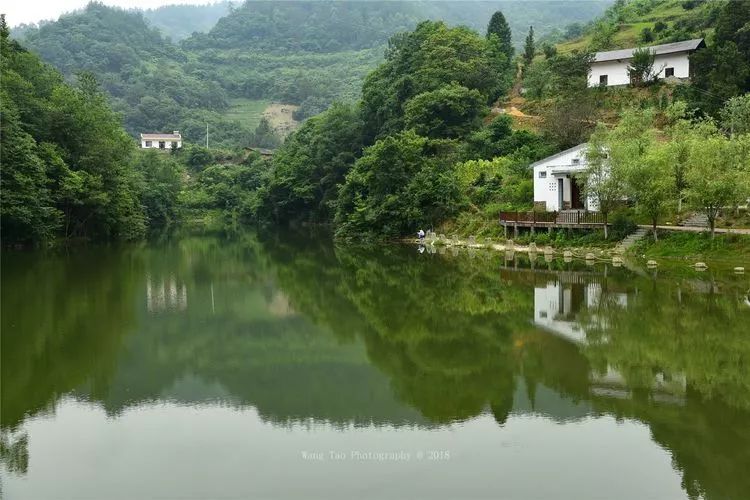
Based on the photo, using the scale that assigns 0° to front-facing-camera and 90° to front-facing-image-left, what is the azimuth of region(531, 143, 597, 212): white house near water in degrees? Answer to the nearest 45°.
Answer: approximately 0°

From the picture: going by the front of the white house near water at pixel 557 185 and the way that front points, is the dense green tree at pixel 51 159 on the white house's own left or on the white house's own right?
on the white house's own right

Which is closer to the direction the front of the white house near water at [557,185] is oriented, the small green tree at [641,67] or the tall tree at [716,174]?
the tall tree

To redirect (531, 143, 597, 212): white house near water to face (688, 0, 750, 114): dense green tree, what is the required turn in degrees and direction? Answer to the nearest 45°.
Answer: approximately 135° to its left

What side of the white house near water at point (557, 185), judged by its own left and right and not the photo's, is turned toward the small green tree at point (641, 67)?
back
